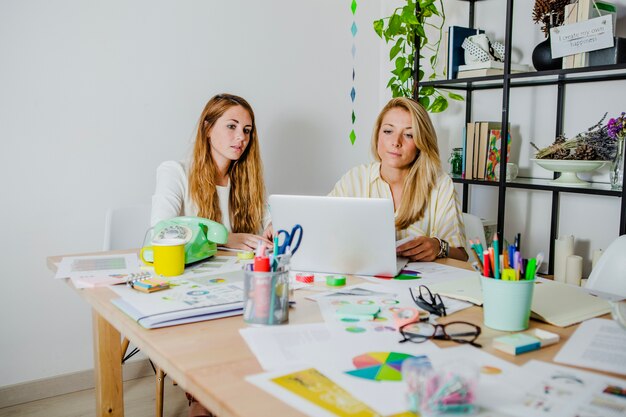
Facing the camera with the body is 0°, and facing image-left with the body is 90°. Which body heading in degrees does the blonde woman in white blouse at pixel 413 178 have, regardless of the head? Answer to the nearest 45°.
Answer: approximately 0°

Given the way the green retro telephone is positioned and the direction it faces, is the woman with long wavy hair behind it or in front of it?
behind

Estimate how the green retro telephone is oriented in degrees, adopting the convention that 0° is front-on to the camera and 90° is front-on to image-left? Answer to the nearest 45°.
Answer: approximately 45°

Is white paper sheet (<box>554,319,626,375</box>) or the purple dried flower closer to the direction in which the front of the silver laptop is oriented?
the purple dried flower

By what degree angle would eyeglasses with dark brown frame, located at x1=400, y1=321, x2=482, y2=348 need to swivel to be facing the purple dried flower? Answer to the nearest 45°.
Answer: approximately 135° to its left

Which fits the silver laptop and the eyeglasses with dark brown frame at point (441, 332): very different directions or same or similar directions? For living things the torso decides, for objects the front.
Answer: very different directions

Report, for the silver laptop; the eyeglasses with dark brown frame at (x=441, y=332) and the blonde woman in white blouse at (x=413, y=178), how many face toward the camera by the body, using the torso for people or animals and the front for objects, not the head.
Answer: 2

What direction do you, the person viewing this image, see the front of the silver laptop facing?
facing away from the viewer

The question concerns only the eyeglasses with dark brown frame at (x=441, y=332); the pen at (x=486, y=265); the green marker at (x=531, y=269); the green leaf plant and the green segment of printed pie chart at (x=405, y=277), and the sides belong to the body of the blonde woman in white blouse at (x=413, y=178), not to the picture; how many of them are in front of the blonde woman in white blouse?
4
